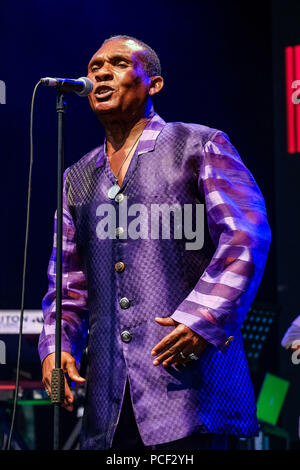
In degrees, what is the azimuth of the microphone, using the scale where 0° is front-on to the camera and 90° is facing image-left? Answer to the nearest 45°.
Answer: approximately 270°

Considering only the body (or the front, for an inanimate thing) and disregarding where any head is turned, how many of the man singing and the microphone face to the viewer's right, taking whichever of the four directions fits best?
1

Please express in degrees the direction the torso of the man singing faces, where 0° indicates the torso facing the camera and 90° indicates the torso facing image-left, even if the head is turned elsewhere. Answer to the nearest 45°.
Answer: approximately 45°
